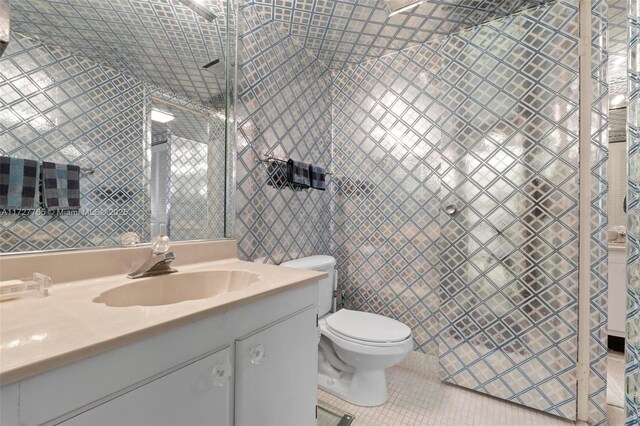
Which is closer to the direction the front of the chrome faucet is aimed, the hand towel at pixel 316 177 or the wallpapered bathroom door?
the wallpapered bathroom door

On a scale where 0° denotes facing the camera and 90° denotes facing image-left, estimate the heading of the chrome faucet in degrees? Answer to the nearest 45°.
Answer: approximately 315°

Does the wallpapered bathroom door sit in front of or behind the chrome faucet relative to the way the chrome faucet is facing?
in front

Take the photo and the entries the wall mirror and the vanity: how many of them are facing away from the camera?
0

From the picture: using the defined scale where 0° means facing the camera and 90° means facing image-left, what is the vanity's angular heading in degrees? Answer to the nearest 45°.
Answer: approximately 315°

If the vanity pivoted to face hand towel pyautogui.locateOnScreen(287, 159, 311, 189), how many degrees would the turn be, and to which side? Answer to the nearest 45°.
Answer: approximately 90° to its left

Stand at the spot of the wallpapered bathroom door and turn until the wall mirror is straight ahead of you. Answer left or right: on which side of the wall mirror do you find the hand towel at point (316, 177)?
right
